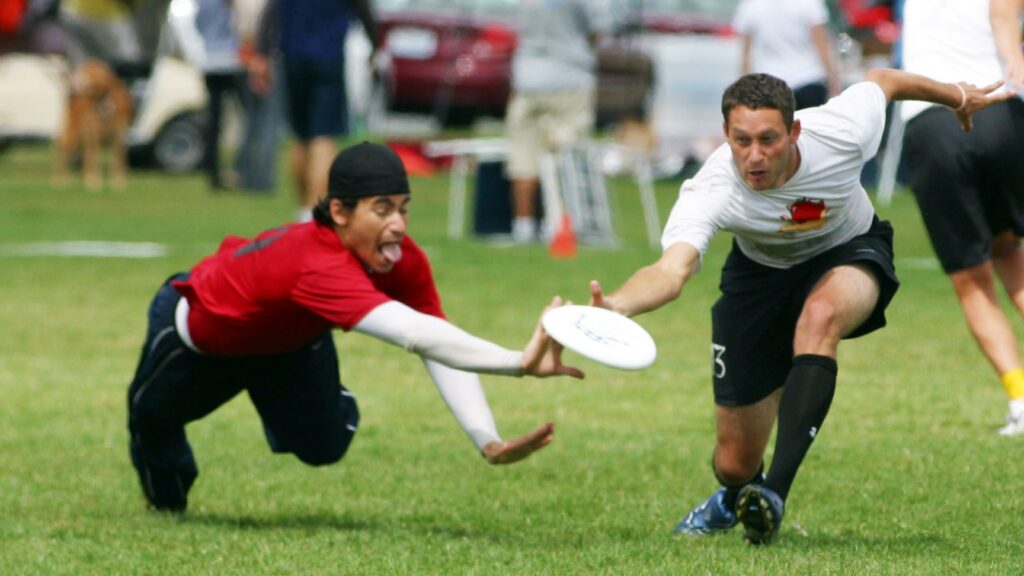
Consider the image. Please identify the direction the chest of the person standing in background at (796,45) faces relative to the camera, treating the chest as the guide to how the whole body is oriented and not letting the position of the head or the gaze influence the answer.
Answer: away from the camera

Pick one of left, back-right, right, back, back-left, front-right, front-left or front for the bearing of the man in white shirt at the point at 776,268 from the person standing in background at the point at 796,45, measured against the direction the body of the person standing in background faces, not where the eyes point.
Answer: back

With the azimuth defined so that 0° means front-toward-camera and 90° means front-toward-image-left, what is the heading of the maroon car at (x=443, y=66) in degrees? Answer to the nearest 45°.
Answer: approximately 180°

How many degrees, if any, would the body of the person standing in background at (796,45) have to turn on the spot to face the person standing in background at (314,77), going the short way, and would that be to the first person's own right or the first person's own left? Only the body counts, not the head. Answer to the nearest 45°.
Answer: approximately 90° to the first person's own left

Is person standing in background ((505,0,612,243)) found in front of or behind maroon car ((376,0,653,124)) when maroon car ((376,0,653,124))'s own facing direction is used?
behind

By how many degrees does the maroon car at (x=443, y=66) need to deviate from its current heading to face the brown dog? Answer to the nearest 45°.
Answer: approximately 135° to its left

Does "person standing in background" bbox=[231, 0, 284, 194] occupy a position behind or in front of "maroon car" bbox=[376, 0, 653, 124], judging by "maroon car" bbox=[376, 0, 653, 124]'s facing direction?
behind

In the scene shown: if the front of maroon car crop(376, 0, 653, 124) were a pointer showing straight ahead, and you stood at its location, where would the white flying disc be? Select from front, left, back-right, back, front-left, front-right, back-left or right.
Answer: back

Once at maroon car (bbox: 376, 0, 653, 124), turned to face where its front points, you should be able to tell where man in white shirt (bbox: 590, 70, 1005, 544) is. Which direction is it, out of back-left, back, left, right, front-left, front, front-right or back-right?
back

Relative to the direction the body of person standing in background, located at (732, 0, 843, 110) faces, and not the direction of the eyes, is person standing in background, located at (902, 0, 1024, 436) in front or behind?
behind
